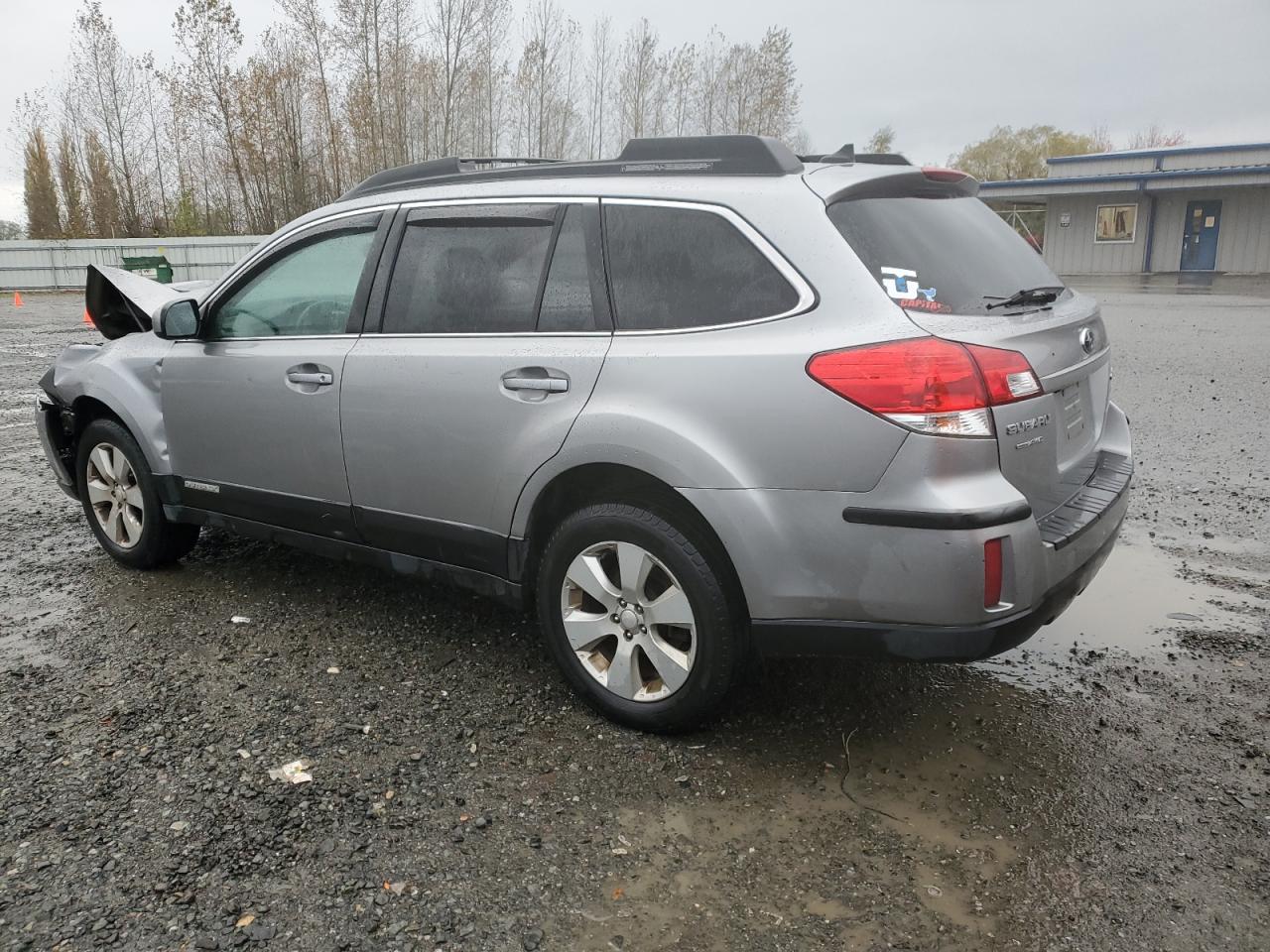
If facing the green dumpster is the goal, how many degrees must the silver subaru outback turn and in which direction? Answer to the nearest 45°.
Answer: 0° — it already faces it

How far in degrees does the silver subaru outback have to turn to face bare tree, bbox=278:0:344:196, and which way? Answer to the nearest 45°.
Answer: approximately 45° to its right

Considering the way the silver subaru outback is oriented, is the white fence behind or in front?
in front

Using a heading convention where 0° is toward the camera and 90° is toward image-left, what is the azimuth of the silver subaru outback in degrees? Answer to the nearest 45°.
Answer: approximately 135°

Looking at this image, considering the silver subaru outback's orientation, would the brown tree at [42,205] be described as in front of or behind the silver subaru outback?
in front
